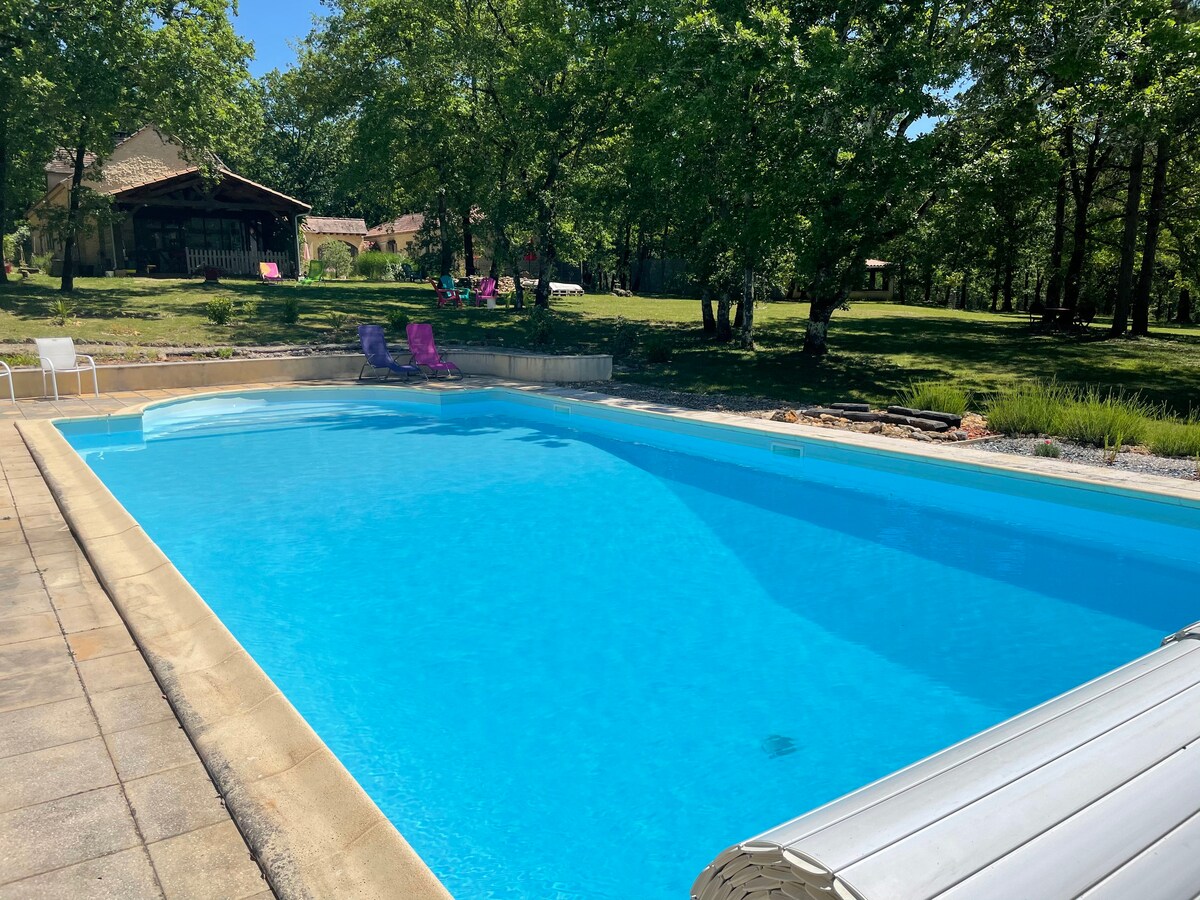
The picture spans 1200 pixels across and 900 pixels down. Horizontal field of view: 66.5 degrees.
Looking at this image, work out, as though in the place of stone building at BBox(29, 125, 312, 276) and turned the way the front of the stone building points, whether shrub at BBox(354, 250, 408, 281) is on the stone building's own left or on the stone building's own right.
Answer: on the stone building's own left

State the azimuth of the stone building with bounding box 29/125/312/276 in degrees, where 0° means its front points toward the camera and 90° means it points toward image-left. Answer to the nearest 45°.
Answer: approximately 0°

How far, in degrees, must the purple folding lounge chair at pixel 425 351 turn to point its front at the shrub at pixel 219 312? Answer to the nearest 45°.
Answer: approximately 180°

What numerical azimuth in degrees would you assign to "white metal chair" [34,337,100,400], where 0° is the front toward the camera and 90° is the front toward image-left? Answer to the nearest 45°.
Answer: approximately 315°

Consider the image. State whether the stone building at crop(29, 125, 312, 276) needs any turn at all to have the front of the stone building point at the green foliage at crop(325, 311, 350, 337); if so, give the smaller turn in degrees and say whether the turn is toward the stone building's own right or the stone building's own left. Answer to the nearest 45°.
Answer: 0° — it already faces it

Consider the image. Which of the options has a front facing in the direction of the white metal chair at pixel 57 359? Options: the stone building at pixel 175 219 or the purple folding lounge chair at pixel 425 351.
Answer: the stone building

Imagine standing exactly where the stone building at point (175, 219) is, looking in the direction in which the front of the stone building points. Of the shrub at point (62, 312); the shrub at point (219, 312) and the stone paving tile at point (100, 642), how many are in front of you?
3

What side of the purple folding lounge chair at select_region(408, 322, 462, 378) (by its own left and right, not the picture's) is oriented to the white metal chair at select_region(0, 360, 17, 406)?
right

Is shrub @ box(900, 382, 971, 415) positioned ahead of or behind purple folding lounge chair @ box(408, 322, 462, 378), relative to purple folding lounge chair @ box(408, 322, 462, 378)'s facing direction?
ahead
